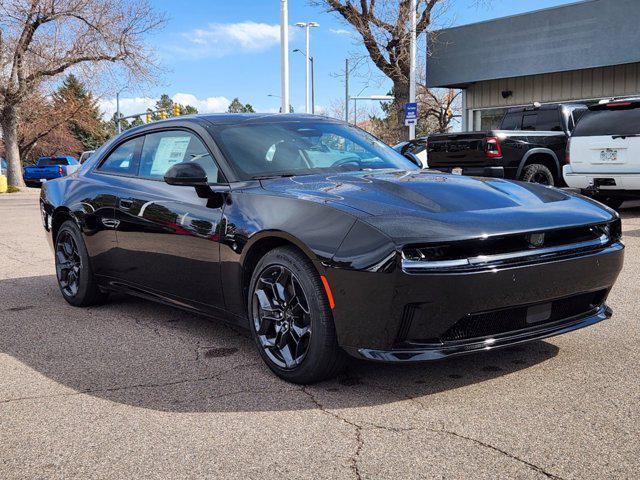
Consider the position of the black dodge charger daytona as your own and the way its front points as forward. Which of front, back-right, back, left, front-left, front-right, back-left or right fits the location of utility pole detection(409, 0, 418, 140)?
back-left

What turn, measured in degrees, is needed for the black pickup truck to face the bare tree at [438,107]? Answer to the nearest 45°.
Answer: approximately 45° to its left

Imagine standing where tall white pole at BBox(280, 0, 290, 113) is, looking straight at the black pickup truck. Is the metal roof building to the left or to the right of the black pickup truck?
left

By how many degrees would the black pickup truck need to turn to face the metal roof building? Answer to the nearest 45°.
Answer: approximately 45° to its left

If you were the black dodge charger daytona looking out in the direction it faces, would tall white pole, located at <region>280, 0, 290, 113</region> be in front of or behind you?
behind

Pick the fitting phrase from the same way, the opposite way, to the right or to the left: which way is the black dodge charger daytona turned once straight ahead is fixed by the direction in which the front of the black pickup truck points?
to the right

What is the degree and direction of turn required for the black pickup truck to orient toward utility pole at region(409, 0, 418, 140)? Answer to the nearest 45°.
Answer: approximately 45° to its left

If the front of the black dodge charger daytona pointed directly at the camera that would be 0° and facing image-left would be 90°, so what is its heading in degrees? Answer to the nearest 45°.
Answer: approximately 315°

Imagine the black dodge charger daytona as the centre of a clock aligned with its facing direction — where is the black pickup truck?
The black pickup truck is roughly at 8 o'clock from the black dodge charger daytona.

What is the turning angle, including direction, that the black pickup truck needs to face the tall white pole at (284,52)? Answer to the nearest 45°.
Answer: approximately 90° to its left

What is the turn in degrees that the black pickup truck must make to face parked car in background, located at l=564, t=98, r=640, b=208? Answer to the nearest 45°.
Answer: approximately 90° to its right

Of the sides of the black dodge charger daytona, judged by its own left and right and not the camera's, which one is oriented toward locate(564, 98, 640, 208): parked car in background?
left

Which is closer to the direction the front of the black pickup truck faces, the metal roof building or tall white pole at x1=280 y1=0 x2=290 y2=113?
the metal roof building
